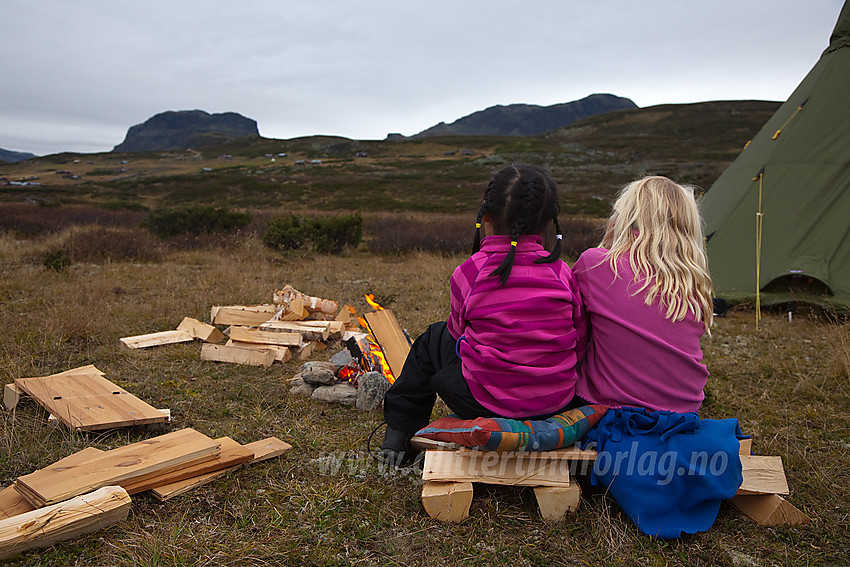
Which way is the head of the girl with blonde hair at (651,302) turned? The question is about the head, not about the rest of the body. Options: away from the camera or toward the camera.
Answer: away from the camera

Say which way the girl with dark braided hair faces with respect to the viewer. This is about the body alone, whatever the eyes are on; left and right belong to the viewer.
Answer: facing away from the viewer and to the left of the viewer

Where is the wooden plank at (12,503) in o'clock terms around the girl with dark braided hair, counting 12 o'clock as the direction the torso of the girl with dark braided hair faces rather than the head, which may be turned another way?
The wooden plank is roughly at 10 o'clock from the girl with dark braided hair.

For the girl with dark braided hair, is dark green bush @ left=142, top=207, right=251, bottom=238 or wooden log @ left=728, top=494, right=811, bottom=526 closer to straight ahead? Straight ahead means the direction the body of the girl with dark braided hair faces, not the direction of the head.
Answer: the dark green bush

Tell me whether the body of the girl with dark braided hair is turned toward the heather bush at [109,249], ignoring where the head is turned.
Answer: yes

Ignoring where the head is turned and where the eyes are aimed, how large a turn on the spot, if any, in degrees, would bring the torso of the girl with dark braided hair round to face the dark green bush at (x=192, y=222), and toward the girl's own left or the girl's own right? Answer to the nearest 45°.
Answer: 0° — they already face it

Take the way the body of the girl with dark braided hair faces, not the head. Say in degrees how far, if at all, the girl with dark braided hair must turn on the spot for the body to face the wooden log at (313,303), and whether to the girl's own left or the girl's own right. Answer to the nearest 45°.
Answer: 0° — they already face it

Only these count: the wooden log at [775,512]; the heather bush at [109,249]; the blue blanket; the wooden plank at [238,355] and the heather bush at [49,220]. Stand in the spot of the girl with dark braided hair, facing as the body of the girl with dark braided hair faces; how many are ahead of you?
3

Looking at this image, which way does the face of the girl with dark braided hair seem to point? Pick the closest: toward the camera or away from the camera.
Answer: away from the camera
